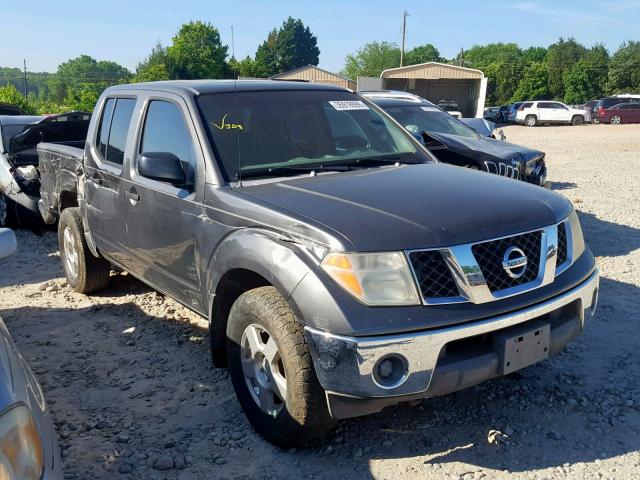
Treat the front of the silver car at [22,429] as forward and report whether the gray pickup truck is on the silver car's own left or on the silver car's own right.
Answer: on the silver car's own left

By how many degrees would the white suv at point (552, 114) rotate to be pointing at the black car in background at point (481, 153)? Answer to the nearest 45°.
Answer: approximately 90° to its right

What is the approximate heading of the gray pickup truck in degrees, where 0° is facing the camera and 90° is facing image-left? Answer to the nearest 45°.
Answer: approximately 315°

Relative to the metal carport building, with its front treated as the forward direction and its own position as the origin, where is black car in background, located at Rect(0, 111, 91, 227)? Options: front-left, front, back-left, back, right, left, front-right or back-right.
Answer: front

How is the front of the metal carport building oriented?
toward the camera

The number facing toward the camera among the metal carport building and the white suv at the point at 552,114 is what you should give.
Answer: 1

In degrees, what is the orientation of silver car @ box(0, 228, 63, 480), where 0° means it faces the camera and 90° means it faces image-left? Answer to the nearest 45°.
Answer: approximately 315°

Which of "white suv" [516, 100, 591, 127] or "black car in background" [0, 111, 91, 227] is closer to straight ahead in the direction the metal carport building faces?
the black car in background

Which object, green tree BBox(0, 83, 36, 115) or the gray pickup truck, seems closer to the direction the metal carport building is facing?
the gray pickup truck

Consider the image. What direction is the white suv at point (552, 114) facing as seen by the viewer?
to the viewer's right

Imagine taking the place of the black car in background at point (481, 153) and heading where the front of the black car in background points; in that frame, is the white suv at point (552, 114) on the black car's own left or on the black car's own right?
on the black car's own left

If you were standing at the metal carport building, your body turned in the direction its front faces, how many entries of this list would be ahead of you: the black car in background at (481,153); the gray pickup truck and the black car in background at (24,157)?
3

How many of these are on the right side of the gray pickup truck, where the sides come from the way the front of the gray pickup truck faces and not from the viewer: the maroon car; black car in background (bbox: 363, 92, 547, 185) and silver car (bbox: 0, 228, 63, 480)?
1

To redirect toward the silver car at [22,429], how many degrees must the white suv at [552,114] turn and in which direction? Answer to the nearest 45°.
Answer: approximately 90° to its right

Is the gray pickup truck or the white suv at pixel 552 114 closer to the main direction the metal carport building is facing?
the gray pickup truck

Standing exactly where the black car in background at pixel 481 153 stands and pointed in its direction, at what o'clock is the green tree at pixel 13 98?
The green tree is roughly at 6 o'clock from the black car in background.

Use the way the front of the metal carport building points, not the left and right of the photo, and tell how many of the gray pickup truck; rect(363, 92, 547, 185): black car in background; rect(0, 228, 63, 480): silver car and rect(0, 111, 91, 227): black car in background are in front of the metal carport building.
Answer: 4

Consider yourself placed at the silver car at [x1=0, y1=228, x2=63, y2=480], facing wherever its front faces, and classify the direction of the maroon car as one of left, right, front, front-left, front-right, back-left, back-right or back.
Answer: left

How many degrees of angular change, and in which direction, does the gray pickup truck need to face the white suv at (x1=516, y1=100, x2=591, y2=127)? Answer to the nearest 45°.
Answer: approximately 135° to its left
